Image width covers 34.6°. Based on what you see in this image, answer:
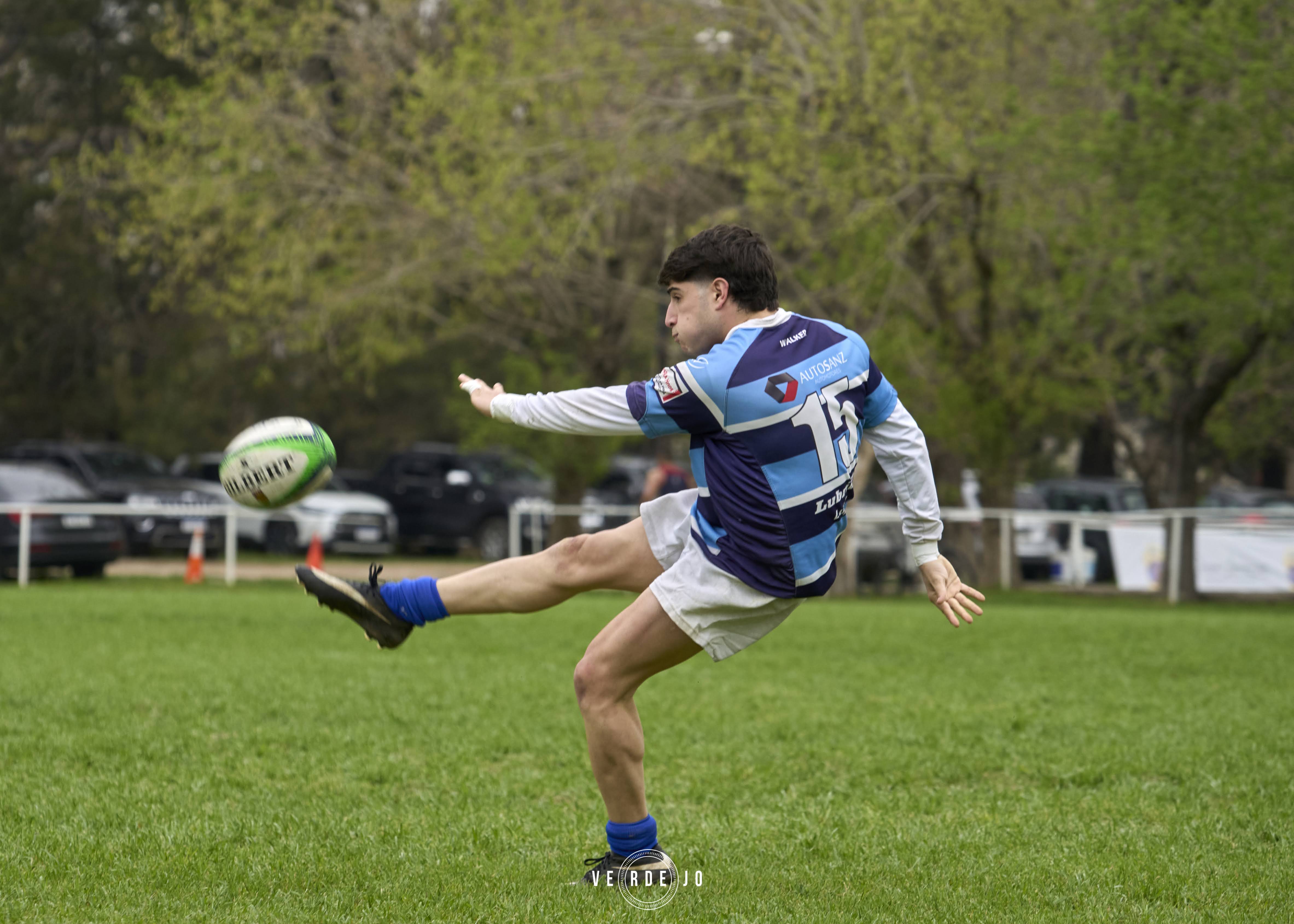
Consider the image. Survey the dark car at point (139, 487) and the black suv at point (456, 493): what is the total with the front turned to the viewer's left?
0

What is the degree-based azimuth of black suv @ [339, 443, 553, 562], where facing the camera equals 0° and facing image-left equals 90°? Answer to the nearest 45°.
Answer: approximately 315°

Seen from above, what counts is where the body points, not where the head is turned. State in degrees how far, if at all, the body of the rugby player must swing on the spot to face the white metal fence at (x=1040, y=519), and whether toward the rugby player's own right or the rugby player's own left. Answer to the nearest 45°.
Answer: approximately 45° to the rugby player's own right

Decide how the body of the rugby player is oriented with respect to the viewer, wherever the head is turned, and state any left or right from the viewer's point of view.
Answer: facing away from the viewer and to the left of the viewer

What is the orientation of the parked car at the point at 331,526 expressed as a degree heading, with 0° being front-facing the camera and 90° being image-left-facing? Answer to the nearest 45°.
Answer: approximately 315°

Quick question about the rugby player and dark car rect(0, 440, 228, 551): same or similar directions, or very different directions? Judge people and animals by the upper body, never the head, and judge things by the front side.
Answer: very different directions

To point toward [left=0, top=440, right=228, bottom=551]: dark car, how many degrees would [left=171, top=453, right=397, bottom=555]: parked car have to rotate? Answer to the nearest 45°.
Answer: approximately 135° to its right

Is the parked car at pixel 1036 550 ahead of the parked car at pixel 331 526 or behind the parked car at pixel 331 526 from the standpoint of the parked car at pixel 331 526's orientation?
ahead

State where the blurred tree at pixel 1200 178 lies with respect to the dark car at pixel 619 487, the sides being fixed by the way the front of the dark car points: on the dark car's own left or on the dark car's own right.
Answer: on the dark car's own left

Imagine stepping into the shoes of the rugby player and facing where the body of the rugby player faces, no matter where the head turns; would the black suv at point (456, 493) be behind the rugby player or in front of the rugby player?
in front

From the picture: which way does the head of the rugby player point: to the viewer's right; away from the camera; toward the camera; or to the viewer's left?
to the viewer's left

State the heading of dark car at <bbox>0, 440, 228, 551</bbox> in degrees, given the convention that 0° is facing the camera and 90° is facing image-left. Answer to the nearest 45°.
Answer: approximately 315°
